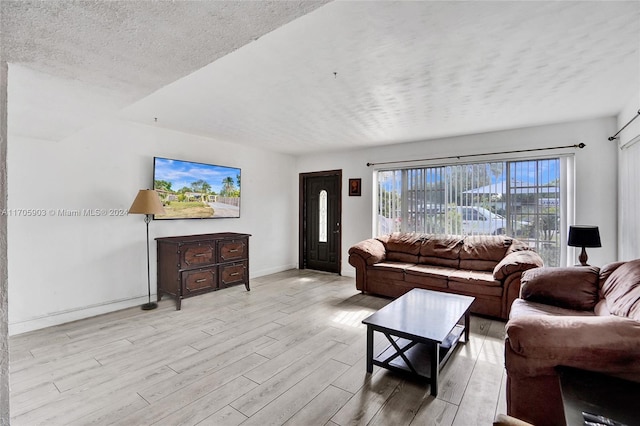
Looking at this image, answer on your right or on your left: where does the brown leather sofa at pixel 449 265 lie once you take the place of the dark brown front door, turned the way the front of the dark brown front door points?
on your left

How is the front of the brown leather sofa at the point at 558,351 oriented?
to the viewer's left

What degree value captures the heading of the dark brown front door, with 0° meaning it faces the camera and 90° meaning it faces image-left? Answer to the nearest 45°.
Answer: approximately 45°

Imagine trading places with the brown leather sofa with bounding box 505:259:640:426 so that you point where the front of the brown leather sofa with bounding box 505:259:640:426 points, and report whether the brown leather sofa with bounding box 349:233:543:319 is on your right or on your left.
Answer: on your right

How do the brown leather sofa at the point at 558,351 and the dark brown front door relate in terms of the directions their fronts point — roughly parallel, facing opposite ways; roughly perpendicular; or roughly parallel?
roughly perpendicular

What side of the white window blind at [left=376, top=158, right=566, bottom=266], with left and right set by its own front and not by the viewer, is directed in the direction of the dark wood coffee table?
front

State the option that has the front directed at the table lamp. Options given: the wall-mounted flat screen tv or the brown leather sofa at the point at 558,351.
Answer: the wall-mounted flat screen tv

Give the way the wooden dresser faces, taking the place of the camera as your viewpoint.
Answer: facing the viewer and to the right of the viewer

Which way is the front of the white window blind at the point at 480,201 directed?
toward the camera

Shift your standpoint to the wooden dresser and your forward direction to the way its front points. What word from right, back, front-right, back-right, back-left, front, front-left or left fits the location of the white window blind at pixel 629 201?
front

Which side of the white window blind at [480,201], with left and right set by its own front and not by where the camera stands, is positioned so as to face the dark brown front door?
right

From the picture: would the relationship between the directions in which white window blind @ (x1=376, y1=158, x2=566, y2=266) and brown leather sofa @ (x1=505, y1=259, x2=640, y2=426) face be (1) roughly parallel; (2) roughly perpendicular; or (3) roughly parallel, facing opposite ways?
roughly perpendicular

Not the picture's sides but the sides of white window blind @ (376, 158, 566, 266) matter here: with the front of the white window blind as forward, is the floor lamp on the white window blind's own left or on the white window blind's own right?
on the white window blind's own right

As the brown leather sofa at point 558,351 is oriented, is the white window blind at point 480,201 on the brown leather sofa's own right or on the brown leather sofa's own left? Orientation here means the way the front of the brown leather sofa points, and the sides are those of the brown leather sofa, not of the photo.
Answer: on the brown leather sofa's own right
